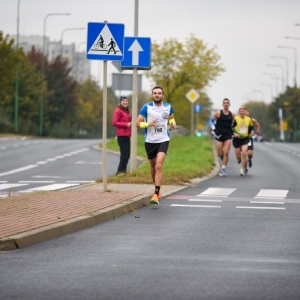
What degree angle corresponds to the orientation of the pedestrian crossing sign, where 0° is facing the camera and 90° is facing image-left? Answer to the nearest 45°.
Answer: approximately 0°

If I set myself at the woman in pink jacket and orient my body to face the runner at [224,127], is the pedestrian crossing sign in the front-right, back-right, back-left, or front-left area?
back-right

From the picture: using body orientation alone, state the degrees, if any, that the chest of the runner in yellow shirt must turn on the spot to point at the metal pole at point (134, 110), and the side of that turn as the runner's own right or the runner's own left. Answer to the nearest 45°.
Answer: approximately 45° to the runner's own right

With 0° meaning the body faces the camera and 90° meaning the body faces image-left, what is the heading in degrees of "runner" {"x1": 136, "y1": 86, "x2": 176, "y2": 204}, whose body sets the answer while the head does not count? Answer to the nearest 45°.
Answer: approximately 0°
